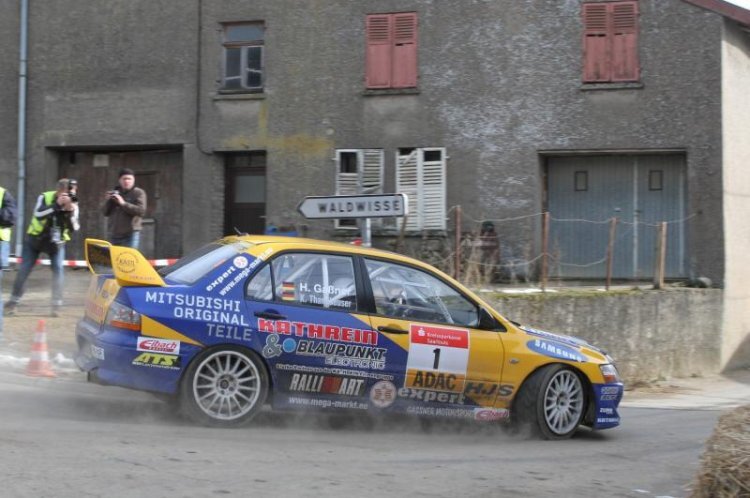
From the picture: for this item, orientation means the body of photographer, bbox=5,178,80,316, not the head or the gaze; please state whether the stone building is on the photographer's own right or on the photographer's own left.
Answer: on the photographer's own left

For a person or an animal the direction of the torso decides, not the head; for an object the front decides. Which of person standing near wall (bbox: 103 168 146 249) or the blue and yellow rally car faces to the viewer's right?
the blue and yellow rally car

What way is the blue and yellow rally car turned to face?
to the viewer's right

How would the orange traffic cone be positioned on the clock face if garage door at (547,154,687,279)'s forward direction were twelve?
The orange traffic cone is roughly at 1 o'clock from the garage door.

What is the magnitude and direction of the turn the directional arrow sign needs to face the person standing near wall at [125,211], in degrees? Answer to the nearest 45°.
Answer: approximately 135° to its right

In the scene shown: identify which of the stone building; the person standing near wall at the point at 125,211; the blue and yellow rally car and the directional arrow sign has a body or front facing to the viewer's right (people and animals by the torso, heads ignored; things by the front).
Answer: the blue and yellow rally car

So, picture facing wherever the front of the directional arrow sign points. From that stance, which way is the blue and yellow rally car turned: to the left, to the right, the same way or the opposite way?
to the left

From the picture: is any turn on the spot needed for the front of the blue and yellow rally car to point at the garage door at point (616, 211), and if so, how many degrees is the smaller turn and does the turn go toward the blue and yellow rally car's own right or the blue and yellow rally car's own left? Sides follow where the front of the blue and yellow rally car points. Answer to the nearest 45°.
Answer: approximately 45° to the blue and yellow rally car's own left

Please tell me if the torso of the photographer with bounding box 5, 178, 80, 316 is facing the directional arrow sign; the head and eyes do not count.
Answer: yes

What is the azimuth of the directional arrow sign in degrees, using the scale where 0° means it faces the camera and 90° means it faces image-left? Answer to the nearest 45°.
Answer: approximately 0°
